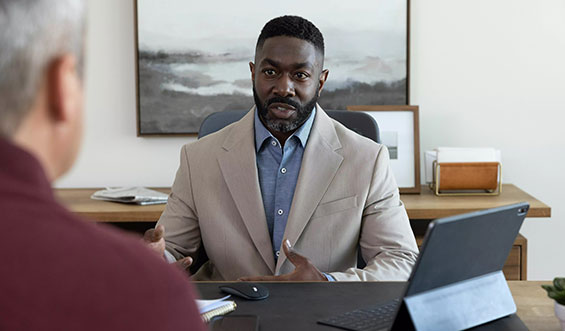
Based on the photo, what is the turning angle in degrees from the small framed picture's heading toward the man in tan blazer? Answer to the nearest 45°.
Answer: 0° — it already faces them

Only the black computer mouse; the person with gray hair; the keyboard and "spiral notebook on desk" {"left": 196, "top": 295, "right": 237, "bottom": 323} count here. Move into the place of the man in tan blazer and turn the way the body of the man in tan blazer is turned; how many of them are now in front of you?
4

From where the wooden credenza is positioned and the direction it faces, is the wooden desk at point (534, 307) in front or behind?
in front

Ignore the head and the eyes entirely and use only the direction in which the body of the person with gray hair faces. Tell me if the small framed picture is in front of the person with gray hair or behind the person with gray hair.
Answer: in front

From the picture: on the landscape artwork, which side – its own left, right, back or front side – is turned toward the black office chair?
front

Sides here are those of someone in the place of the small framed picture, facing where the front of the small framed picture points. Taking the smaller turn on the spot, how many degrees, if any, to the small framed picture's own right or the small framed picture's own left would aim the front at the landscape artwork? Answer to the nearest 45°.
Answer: approximately 90° to the small framed picture's own right

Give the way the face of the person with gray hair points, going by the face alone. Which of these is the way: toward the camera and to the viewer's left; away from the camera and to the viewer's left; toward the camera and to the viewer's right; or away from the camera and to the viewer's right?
away from the camera and to the viewer's right
